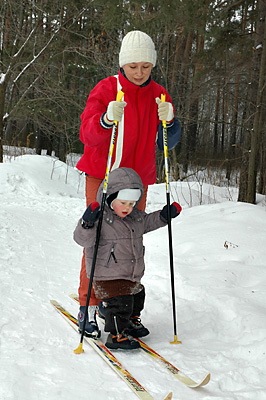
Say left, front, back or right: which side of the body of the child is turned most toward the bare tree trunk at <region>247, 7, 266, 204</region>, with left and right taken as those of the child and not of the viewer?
left

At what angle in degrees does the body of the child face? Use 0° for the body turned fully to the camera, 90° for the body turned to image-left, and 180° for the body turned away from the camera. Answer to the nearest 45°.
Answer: approximately 315°
